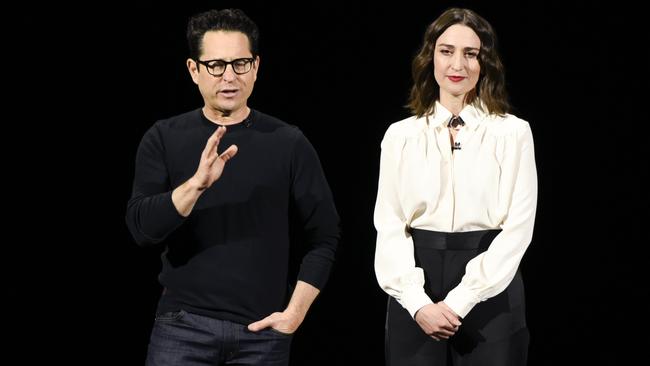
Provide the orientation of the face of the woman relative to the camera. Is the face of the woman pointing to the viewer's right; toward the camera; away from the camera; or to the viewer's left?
toward the camera

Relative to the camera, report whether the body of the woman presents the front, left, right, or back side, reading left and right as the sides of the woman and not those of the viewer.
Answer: front

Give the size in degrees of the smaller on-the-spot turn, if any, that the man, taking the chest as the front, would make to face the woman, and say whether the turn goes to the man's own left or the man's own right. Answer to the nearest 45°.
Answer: approximately 90° to the man's own left

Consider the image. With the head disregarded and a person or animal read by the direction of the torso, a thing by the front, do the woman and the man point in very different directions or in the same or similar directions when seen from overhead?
same or similar directions

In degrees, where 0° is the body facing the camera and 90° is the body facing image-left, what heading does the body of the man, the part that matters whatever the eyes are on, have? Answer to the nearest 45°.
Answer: approximately 0°

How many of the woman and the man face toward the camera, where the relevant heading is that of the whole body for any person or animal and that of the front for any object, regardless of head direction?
2

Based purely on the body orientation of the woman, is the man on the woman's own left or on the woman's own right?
on the woman's own right
